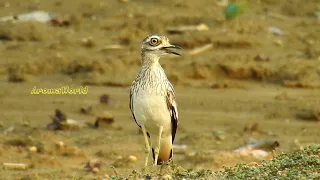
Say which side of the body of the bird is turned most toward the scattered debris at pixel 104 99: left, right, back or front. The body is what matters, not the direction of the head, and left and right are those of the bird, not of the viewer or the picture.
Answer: back

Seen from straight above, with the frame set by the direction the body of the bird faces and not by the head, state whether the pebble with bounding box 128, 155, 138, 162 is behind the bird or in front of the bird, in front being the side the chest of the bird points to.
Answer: behind

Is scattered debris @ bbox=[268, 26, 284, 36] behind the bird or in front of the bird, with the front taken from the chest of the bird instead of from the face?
behind

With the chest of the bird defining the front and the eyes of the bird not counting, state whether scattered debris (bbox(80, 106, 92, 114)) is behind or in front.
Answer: behind

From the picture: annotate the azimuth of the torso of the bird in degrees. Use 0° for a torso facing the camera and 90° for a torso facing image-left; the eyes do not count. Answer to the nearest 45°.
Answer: approximately 0°

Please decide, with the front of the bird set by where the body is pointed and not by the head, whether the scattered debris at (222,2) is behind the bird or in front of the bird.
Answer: behind
